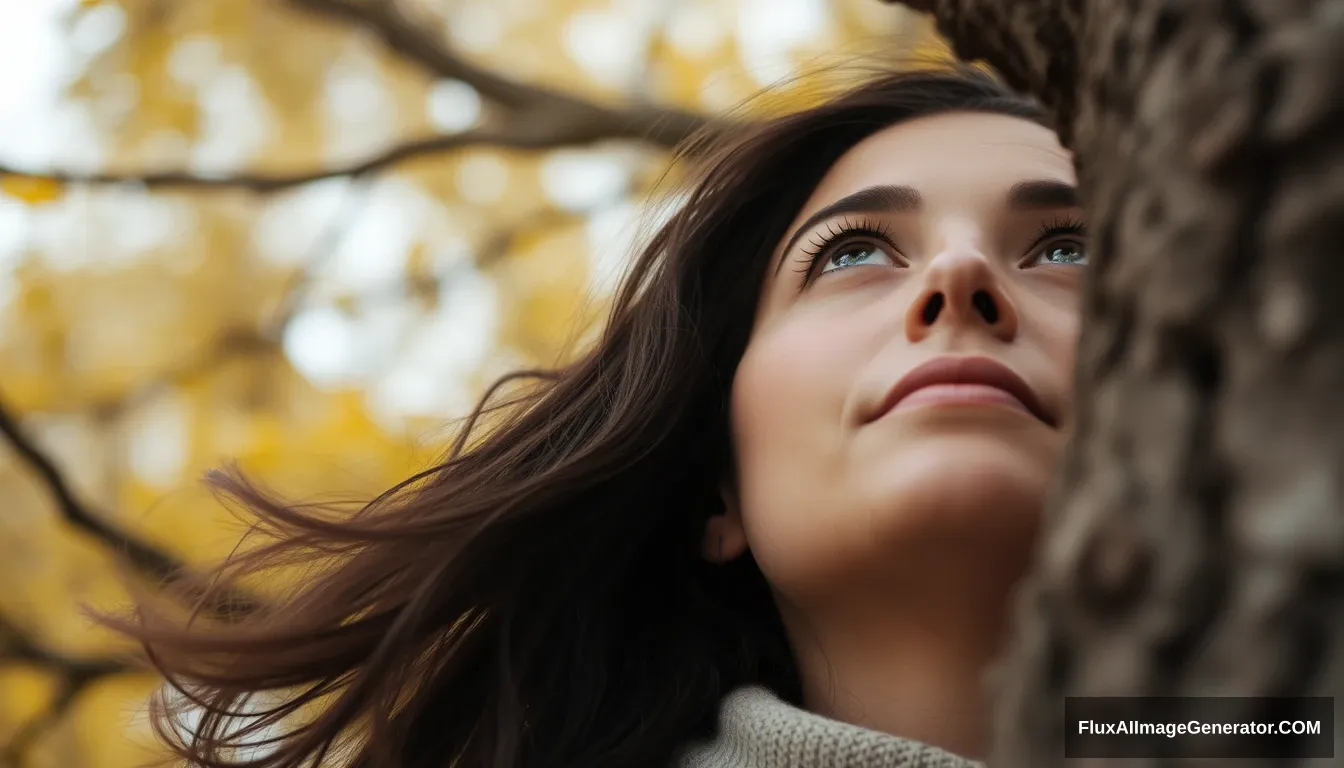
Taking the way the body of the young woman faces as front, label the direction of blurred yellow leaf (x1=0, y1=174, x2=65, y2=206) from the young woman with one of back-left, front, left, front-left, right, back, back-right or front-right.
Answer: back

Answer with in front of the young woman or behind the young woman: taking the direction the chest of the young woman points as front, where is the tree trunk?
in front

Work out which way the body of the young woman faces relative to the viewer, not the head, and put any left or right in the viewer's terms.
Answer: facing the viewer and to the right of the viewer

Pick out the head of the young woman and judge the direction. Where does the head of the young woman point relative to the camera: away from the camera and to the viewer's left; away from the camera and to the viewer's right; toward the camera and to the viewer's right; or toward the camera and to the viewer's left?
toward the camera and to the viewer's right

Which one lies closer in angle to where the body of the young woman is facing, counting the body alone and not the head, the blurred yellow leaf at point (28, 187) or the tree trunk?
the tree trunk
